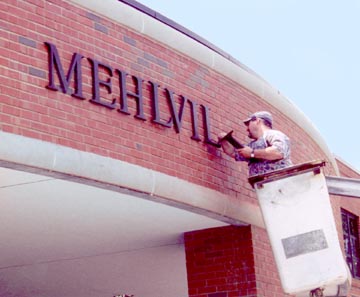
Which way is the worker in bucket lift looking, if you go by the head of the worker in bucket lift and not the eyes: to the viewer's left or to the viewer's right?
to the viewer's left

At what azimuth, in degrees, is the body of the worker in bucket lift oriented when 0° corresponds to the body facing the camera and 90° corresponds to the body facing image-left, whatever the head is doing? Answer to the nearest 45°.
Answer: approximately 90°

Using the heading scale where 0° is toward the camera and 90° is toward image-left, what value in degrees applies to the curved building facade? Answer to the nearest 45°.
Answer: approximately 315°
